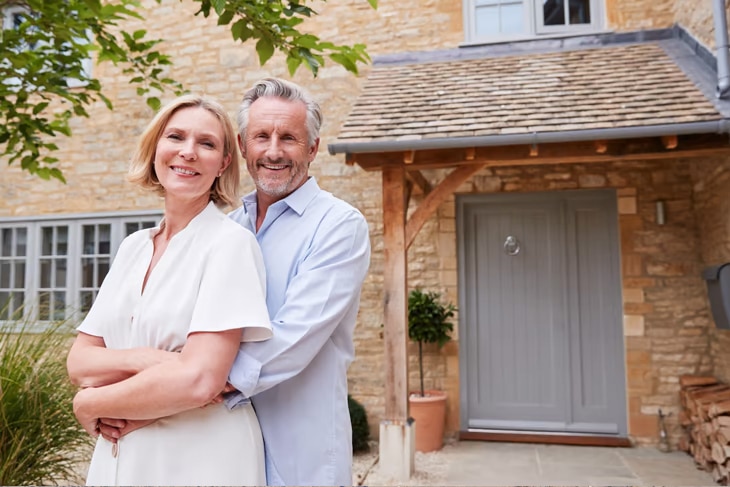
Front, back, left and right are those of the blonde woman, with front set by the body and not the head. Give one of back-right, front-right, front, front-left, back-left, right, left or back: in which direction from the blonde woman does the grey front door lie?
back

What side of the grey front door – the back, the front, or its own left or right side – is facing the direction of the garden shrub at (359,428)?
right

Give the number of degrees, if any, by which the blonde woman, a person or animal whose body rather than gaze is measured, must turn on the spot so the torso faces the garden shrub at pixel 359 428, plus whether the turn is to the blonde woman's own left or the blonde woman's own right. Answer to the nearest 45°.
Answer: approximately 135° to the blonde woman's own right

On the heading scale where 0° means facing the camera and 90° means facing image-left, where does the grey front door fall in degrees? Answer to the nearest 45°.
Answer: approximately 0°

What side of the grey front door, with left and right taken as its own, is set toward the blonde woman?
front

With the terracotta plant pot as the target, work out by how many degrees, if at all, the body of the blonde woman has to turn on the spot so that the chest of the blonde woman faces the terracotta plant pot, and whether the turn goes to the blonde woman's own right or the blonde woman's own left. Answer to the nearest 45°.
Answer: approximately 180°

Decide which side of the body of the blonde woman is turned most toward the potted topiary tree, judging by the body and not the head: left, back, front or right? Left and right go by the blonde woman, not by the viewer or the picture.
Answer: back

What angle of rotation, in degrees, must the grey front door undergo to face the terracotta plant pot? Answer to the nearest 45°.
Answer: approximately 45° to its right

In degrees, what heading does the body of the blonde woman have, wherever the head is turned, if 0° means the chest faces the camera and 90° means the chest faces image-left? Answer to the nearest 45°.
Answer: approximately 45°
